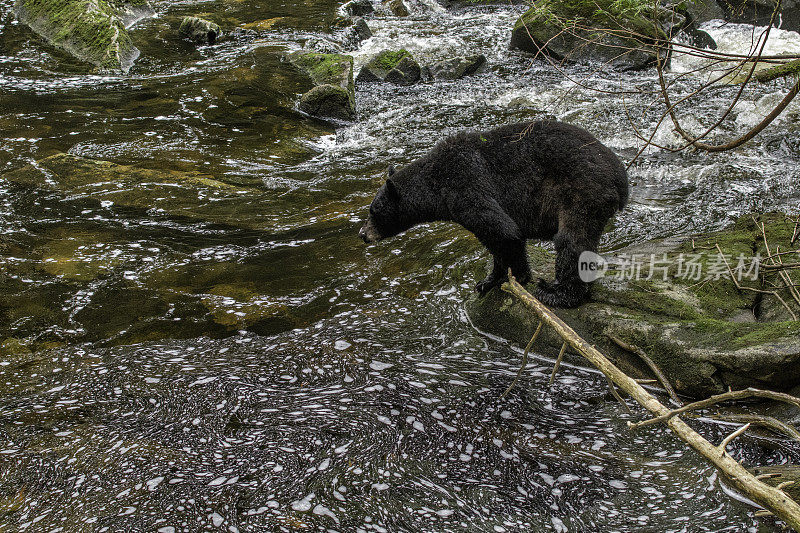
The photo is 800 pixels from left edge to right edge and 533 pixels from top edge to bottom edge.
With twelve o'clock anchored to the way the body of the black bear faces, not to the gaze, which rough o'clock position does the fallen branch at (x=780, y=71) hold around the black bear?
The fallen branch is roughly at 4 o'clock from the black bear.

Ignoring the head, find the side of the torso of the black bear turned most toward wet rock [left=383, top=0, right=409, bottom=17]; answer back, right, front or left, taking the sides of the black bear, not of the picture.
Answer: right

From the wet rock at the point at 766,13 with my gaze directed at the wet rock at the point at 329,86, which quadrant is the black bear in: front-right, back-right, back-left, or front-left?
front-left

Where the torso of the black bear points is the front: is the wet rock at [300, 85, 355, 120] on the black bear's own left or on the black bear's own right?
on the black bear's own right

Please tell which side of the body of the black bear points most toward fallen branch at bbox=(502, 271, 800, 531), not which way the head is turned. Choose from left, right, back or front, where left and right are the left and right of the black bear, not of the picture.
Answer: left

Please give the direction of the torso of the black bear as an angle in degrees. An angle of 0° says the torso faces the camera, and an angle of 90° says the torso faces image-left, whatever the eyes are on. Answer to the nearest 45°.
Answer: approximately 90°

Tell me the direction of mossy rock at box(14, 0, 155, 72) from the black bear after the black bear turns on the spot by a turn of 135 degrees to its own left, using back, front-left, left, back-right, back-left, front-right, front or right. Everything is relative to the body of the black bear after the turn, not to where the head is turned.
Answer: back

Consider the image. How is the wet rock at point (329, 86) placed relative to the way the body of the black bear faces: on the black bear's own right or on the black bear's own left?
on the black bear's own right

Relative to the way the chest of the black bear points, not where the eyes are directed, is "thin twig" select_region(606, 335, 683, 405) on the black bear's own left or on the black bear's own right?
on the black bear's own left

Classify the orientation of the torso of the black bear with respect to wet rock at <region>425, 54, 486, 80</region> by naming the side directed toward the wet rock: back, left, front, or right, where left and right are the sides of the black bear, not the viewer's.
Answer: right

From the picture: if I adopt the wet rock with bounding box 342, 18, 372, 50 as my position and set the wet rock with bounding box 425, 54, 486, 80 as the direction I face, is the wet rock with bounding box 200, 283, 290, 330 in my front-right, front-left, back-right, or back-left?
front-right

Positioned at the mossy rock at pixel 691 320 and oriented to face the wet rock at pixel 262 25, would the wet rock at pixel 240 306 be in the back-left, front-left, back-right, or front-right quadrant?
front-left
